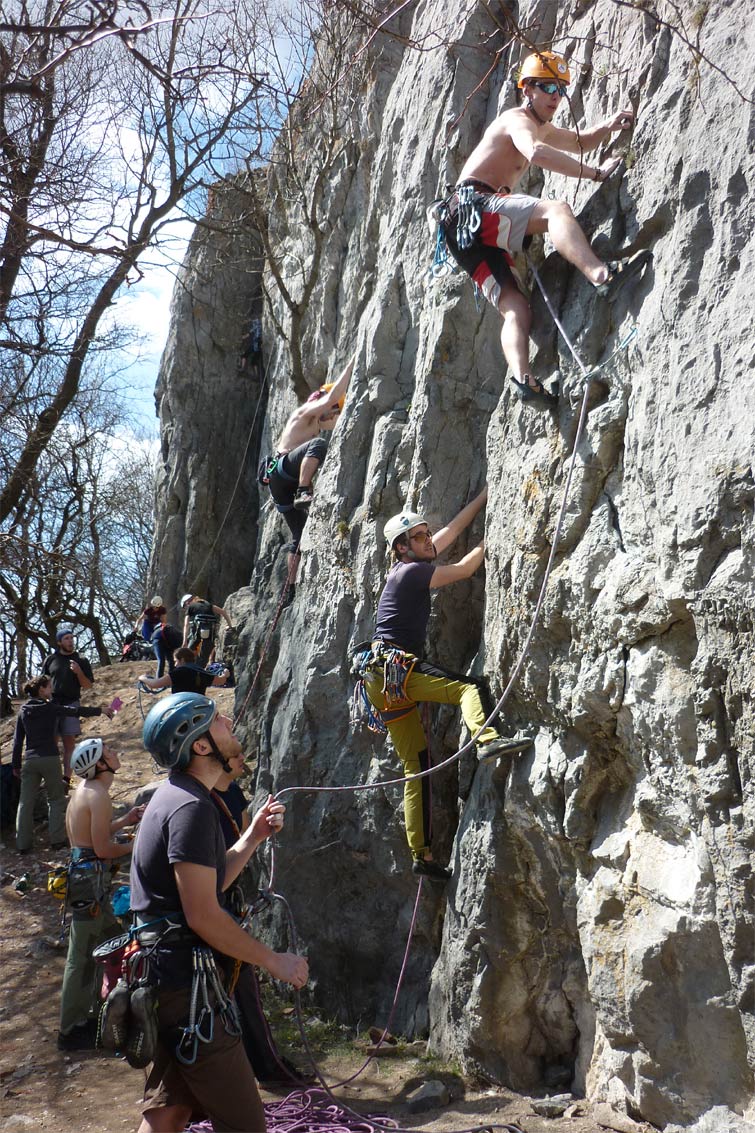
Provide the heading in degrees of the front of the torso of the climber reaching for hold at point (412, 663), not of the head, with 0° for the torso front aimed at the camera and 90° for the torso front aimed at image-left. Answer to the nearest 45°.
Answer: approximately 270°

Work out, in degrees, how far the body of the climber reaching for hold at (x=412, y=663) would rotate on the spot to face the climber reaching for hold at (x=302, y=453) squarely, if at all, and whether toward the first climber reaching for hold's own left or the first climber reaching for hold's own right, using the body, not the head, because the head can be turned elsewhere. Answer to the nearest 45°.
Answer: approximately 135° to the first climber reaching for hold's own left

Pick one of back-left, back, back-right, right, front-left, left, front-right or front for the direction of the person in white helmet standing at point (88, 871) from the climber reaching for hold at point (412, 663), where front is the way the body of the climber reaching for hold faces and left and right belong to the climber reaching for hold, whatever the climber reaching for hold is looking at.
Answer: back

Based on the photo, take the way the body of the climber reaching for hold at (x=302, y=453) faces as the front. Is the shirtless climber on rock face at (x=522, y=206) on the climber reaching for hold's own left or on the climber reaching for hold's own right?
on the climber reaching for hold's own right

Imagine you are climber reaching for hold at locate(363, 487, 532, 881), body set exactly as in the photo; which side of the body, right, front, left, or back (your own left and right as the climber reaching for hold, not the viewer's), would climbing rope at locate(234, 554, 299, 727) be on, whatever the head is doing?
left

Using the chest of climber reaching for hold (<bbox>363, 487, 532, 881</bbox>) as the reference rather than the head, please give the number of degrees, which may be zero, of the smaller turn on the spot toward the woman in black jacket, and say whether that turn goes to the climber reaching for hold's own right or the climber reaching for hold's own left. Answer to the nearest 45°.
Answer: approximately 135° to the climber reaching for hold's own left
